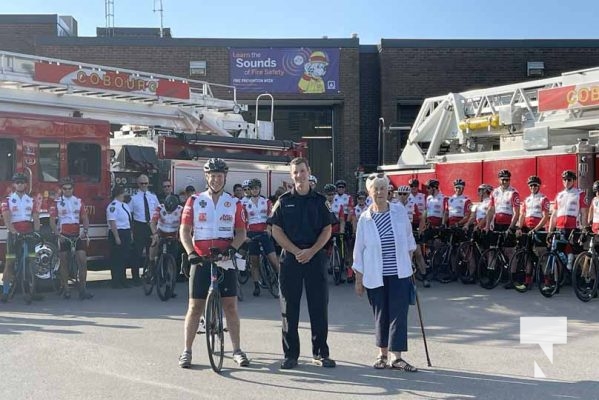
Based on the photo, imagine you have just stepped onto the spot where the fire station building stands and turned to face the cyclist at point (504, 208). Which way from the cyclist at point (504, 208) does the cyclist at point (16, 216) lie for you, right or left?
right

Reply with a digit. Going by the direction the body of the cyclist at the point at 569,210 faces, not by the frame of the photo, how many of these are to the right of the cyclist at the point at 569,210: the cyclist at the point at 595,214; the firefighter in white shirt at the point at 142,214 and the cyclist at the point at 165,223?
2

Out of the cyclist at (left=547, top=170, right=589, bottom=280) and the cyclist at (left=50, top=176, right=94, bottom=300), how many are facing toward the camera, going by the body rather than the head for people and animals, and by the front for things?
2

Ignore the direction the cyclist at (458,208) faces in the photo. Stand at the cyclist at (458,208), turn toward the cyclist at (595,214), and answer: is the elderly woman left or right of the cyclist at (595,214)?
right

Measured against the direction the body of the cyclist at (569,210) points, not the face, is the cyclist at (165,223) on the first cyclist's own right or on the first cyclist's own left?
on the first cyclist's own right
